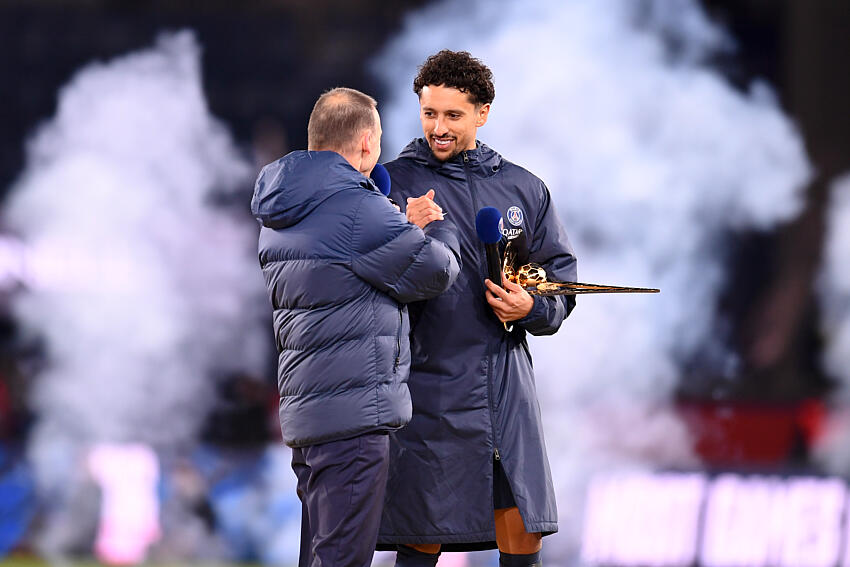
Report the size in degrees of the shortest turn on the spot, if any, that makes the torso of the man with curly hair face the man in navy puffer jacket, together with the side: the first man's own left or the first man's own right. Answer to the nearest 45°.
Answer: approximately 45° to the first man's own right

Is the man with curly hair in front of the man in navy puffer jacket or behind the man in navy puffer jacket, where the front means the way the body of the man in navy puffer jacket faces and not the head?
in front

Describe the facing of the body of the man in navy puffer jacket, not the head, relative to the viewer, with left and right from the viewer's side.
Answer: facing away from the viewer and to the right of the viewer

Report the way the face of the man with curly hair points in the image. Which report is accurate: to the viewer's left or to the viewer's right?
to the viewer's left

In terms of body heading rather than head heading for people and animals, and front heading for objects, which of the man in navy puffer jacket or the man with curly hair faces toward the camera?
the man with curly hair

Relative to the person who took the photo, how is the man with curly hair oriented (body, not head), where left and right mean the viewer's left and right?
facing the viewer

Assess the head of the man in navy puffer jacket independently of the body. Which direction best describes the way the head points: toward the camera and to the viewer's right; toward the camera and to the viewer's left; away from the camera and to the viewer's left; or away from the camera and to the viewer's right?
away from the camera and to the viewer's right

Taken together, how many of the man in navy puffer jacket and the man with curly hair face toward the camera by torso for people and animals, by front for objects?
1
